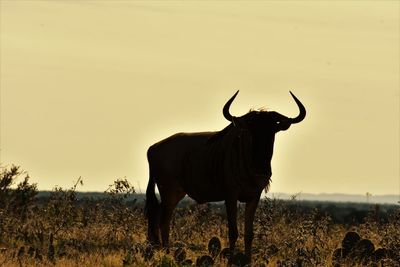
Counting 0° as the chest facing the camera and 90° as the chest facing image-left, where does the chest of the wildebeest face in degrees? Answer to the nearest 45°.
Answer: approximately 315°
